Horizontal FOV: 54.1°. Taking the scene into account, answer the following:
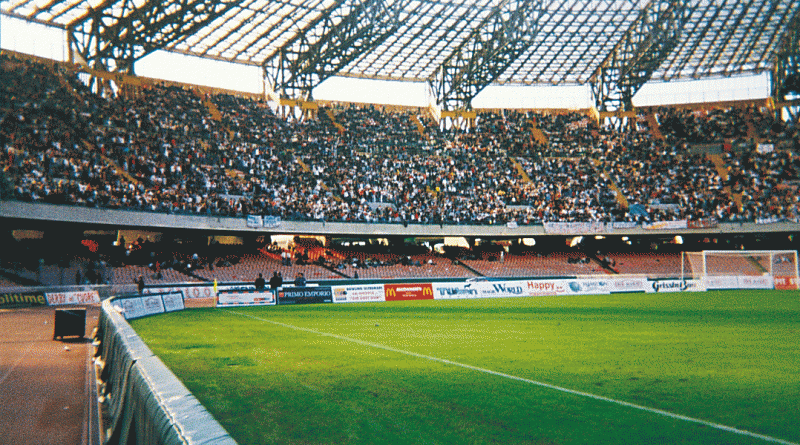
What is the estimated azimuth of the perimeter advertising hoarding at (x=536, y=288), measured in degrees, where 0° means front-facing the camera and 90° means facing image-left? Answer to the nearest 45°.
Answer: approximately 0°

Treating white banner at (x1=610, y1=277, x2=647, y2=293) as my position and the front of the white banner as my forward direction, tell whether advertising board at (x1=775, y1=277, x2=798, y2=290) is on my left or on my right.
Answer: on my left

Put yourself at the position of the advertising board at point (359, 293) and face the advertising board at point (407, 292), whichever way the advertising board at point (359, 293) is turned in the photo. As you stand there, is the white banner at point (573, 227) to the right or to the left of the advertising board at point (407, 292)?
left

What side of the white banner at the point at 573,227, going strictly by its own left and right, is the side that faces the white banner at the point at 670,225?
left

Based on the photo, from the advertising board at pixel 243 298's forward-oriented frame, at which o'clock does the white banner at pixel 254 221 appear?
The white banner is roughly at 6 o'clock from the advertising board.

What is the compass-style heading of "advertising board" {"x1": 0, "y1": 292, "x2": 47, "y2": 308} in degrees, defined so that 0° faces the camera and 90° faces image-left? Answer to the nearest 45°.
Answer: approximately 0°

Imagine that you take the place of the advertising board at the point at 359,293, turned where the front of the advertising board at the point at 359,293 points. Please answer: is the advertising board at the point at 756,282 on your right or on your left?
on your left

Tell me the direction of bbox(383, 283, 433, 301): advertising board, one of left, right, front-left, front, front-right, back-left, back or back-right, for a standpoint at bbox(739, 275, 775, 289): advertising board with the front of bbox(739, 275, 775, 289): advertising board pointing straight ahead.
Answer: front-right

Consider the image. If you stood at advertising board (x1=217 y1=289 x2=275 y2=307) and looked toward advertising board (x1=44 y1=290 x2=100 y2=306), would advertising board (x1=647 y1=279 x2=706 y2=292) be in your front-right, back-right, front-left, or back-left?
back-right

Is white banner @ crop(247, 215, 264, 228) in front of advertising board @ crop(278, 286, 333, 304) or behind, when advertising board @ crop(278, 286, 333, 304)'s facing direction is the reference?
behind

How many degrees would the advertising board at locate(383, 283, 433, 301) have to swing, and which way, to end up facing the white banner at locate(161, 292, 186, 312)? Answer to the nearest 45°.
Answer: approximately 45° to its right
